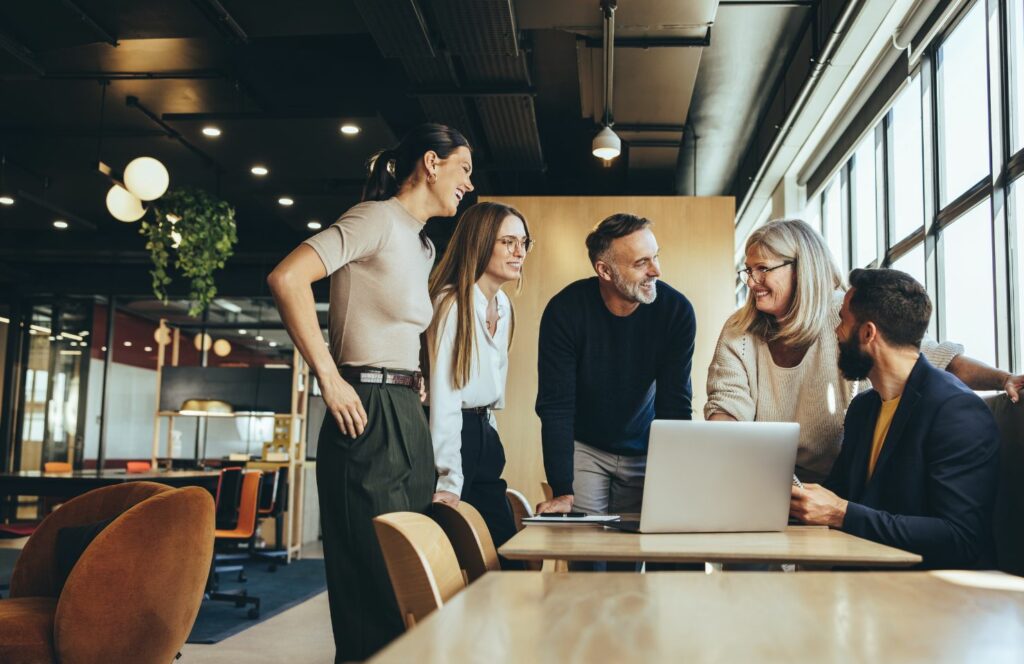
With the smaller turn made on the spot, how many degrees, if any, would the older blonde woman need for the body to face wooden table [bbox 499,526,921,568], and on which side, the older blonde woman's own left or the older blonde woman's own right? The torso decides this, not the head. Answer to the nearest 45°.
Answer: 0° — they already face it

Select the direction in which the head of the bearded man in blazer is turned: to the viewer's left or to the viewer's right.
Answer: to the viewer's left

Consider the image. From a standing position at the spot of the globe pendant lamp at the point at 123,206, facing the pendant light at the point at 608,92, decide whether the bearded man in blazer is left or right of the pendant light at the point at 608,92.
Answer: right

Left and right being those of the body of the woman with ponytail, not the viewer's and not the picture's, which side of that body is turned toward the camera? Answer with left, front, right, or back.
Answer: right

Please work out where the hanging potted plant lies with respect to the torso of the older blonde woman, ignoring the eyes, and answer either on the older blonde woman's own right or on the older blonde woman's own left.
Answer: on the older blonde woman's own right

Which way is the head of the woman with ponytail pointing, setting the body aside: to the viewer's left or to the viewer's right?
to the viewer's right

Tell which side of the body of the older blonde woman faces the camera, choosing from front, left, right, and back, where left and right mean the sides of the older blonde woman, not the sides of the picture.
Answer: front

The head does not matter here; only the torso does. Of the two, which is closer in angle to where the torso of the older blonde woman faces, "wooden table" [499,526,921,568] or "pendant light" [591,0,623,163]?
the wooden table

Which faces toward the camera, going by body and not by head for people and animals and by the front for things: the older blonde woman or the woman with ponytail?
the older blonde woman

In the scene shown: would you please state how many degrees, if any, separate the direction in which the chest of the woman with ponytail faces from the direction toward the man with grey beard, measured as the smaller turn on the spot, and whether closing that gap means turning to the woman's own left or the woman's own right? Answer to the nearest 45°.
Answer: approximately 45° to the woman's own left

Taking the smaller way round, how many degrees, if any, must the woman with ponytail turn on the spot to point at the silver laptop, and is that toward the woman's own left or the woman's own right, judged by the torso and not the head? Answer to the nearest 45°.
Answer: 0° — they already face it

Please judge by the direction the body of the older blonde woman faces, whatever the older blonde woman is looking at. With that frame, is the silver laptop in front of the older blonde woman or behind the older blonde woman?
in front

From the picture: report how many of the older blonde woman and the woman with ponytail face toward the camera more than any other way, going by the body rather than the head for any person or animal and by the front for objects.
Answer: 1
